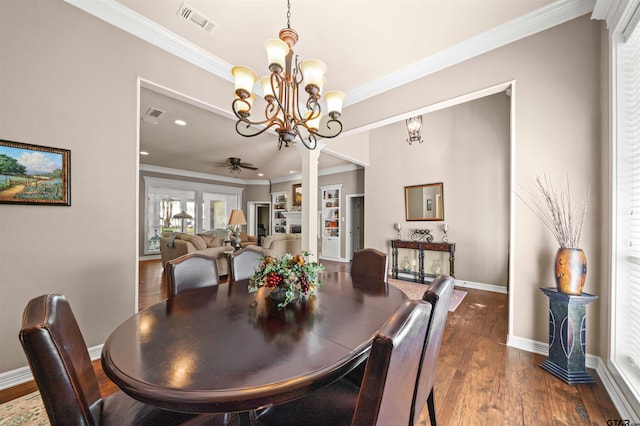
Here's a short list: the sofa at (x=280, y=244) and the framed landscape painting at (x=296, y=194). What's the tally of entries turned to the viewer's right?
0

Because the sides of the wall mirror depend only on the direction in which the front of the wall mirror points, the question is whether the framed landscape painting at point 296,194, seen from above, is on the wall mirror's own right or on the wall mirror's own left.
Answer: on the wall mirror's own right

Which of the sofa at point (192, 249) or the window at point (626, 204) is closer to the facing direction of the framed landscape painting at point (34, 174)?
the window

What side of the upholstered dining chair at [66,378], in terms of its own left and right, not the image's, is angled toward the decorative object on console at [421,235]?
front

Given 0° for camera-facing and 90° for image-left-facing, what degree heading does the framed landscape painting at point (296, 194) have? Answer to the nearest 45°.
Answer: approximately 45°

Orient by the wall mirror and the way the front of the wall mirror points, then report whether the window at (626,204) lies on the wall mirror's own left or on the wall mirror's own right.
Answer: on the wall mirror's own left

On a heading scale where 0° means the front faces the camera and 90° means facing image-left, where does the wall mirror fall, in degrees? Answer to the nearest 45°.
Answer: approximately 45°

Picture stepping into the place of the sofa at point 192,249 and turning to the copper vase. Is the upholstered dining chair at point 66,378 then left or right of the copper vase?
right

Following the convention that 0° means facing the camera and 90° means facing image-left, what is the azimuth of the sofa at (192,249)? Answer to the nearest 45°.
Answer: approximately 225°
